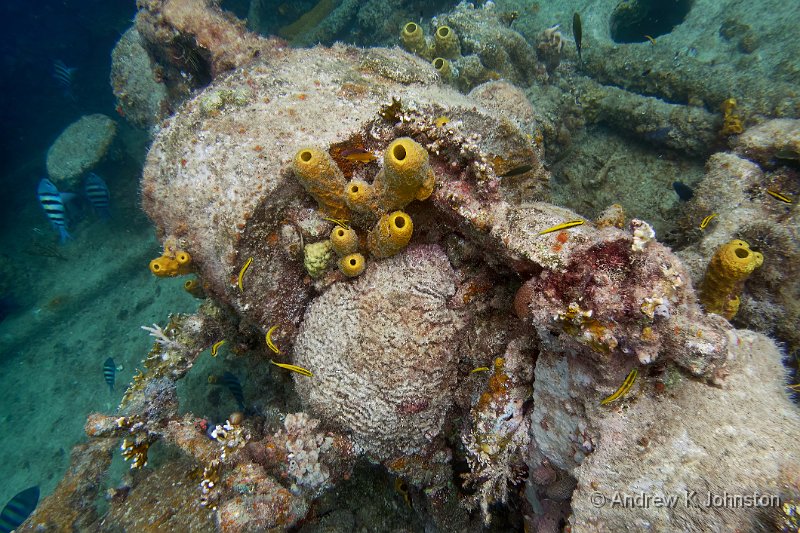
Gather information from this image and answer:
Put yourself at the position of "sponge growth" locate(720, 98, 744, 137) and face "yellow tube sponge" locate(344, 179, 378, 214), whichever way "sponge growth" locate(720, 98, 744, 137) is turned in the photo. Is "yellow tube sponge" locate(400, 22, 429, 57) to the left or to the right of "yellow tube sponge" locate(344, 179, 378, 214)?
right

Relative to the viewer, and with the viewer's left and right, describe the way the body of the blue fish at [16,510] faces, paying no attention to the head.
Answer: facing to the right of the viewer
